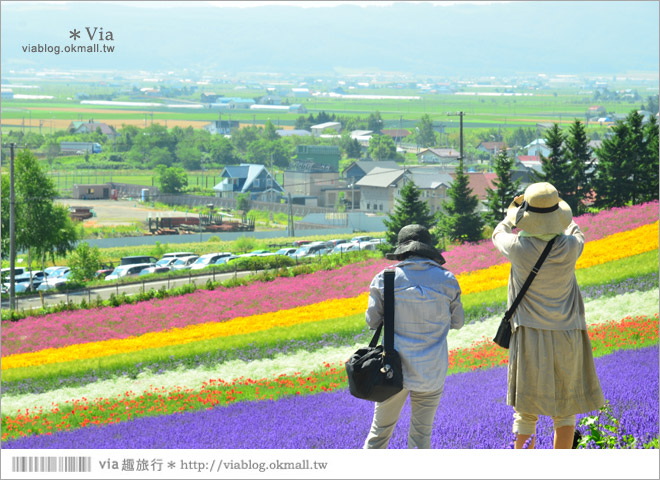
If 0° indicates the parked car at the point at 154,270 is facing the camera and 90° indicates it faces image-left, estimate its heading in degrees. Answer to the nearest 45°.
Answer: approximately 45°

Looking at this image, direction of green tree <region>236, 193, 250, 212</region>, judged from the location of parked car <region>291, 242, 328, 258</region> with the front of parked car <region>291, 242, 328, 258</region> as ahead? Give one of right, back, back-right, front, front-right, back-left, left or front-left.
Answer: right

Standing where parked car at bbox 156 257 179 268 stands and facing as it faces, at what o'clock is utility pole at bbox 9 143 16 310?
The utility pole is roughly at 2 o'clock from the parked car.

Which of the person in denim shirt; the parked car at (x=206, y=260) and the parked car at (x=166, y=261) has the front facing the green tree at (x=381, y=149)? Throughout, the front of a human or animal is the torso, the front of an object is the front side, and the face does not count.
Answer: the person in denim shirt

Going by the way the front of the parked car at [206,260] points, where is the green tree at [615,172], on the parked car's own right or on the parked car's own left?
on the parked car's own left

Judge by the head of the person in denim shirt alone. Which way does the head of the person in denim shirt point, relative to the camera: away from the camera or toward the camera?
away from the camera

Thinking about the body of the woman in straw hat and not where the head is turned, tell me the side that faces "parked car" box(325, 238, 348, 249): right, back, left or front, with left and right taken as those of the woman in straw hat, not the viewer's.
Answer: front

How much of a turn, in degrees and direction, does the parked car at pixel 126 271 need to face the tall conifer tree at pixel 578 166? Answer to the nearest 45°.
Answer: approximately 135° to its left

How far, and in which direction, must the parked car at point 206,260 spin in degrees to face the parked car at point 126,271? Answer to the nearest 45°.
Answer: approximately 45° to its right

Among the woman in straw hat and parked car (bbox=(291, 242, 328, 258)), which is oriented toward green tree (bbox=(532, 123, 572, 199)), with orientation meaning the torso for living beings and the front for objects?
the woman in straw hat

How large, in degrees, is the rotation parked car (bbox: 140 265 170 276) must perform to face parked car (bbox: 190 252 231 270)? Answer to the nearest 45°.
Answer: approximately 135° to its left

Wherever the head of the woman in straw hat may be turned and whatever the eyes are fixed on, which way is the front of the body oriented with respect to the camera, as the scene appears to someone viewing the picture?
away from the camera

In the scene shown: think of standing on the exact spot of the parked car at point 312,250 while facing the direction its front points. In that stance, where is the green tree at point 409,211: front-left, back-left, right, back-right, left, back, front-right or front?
back-left

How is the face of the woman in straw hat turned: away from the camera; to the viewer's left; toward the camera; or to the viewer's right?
away from the camera

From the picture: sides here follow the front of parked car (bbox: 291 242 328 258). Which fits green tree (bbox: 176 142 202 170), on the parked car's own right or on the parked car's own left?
on the parked car's own right

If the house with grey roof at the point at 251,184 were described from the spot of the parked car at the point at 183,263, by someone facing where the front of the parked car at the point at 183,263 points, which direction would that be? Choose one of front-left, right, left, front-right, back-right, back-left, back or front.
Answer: back
